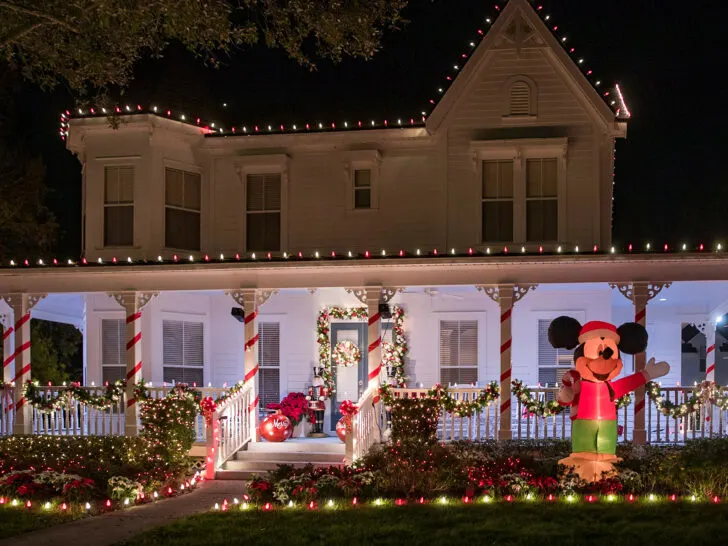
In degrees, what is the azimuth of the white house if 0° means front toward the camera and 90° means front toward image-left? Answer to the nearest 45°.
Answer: approximately 0°

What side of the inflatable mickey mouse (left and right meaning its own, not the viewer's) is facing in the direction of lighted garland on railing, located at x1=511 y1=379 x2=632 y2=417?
back

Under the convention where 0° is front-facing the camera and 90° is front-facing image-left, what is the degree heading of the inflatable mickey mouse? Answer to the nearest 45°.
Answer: approximately 0°

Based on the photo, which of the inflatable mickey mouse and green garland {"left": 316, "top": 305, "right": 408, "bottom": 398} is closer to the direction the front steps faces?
the inflatable mickey mouse

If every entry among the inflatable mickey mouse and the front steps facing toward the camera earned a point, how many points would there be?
2
